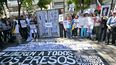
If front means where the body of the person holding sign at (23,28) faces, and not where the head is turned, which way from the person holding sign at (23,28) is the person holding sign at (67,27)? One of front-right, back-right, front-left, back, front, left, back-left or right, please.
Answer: left

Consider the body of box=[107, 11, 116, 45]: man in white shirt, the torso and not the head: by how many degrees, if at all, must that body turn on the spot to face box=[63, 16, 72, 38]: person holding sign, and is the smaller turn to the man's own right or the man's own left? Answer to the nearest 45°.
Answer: approximately 90° to the man's own right

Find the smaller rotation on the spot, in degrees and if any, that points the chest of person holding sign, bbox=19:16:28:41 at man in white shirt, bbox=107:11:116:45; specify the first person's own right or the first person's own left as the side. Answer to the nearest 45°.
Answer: approximately 45° to the first person's own left

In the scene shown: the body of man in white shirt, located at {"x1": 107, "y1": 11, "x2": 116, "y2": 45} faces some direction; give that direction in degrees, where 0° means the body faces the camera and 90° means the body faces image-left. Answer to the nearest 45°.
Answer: approximately 45°

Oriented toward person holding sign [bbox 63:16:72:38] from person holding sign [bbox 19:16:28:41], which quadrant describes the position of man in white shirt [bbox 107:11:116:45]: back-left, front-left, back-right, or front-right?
front-right

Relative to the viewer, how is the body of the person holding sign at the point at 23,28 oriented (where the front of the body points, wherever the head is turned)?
toward the camera

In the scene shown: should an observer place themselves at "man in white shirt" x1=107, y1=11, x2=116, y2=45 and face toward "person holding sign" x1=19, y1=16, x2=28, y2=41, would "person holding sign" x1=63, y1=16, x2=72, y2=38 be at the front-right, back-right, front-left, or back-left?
front-right

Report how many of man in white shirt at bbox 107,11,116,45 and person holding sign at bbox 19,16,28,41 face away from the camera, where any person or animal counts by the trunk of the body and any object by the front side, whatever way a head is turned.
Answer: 0
